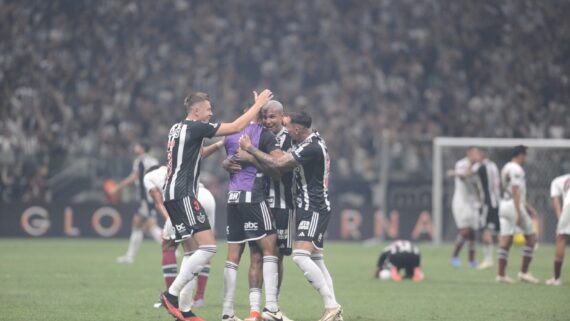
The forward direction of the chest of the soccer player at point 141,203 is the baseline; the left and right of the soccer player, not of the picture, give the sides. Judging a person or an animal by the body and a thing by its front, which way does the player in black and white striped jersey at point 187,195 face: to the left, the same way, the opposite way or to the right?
the opposite way

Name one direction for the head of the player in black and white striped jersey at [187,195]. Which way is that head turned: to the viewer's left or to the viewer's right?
to the viewer's right

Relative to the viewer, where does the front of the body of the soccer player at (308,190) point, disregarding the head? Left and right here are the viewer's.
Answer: facing to the left of the viewer

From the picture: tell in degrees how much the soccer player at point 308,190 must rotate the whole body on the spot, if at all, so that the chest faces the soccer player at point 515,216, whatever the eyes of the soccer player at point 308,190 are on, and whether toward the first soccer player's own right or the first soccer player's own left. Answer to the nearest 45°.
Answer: approximately 135° to the first soccer player's own right

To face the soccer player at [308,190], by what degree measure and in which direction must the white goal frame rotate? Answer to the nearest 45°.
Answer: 0° — it already faces them

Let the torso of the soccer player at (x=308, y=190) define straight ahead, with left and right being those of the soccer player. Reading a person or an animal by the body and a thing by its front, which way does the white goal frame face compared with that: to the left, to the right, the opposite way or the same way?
to the left

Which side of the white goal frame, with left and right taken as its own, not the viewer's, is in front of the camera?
front

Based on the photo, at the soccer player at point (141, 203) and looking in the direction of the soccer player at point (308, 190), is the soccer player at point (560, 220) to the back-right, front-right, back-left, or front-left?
front-left

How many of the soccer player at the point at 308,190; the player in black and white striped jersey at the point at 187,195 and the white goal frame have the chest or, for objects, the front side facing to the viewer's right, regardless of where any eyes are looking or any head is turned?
1

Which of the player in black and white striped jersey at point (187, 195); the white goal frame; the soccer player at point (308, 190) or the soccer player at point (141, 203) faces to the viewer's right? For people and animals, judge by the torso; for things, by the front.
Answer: the player in black and white striped jersey

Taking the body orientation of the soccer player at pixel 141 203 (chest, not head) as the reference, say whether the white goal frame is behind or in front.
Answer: behind

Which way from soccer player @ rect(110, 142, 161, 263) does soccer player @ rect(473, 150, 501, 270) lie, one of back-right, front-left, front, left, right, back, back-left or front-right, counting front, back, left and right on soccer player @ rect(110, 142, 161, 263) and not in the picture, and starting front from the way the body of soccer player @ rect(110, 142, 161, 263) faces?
back
